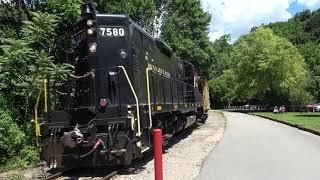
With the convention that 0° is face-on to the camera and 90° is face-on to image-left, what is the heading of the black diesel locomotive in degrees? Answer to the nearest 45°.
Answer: approximately 45°
